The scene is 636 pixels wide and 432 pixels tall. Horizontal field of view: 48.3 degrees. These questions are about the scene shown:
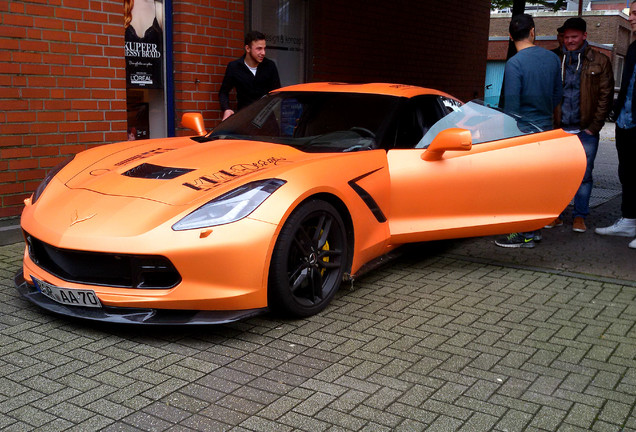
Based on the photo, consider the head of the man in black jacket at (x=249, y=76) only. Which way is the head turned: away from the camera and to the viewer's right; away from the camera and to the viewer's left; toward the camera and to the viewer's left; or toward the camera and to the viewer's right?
toward the camera and to the viewer's right

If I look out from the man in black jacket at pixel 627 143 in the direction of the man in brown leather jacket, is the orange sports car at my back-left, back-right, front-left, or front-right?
front-left

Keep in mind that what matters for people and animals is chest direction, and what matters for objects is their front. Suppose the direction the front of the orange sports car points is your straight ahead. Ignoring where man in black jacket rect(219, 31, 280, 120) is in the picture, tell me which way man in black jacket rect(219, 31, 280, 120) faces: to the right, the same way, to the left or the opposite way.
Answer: to the left

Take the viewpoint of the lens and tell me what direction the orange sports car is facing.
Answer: facing the viewer and to the left of the viewer

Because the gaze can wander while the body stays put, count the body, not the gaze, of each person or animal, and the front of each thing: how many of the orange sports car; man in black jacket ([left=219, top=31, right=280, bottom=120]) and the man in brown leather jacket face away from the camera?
0

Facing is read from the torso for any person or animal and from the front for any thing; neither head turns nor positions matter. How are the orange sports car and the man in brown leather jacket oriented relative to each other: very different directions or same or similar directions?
same or similar directions

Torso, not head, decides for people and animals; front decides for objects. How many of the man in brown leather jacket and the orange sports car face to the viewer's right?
0

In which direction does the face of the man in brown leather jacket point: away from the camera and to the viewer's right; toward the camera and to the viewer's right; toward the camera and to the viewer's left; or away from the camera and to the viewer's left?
toward the camera and to the viewer's left

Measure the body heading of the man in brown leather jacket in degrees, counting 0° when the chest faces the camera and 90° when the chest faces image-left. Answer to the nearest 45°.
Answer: approximately 45°

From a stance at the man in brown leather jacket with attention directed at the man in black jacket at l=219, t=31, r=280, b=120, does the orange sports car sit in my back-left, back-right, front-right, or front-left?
front-left
